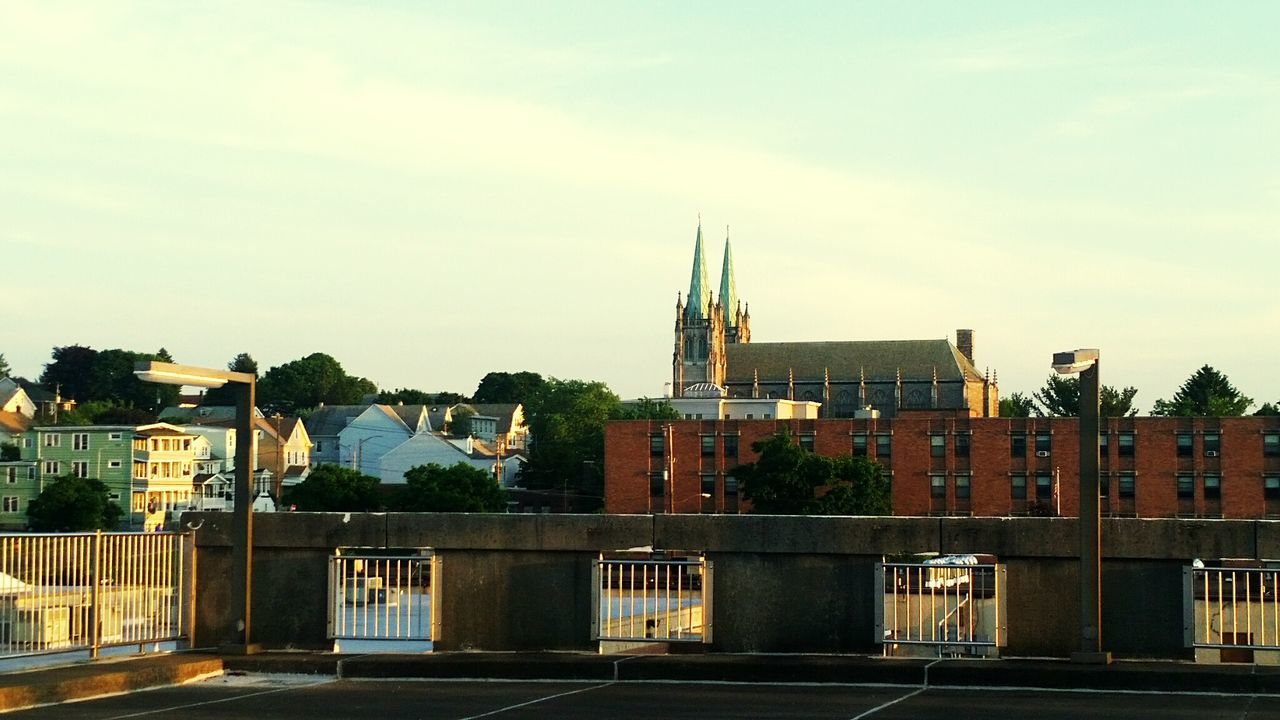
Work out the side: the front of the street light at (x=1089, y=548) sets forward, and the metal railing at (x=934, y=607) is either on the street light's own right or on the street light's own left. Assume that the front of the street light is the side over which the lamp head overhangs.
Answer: on the street light's own right

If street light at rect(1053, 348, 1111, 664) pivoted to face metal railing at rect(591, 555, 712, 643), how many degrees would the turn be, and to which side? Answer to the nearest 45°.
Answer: approximately 45° to its right

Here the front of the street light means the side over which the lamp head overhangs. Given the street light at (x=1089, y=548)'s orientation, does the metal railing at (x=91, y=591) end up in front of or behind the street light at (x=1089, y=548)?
in front

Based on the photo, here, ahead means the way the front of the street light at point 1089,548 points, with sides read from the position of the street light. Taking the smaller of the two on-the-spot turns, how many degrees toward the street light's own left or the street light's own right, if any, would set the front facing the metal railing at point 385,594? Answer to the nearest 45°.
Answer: approximately 45° to the street light's own right

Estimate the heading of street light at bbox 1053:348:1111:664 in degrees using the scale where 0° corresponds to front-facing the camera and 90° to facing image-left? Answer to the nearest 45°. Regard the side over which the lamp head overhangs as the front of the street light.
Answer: approximately 45°

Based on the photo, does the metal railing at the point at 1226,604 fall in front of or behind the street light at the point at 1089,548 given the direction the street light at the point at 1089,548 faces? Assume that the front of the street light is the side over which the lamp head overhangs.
behind

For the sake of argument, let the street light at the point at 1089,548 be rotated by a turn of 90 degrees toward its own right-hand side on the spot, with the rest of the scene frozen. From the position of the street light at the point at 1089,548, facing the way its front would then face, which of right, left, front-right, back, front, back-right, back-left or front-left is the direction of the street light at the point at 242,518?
front-left
